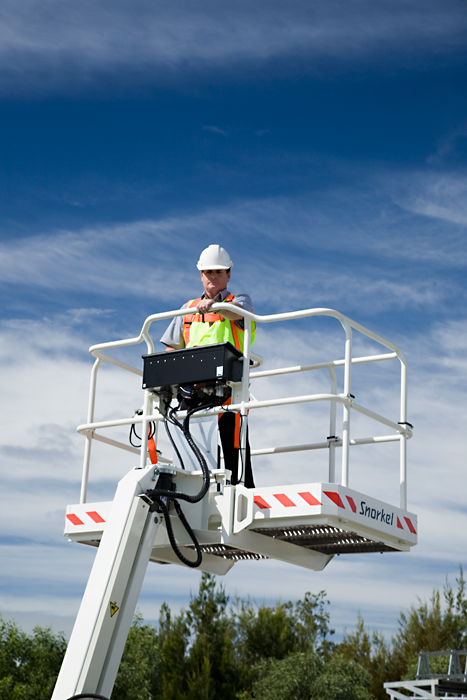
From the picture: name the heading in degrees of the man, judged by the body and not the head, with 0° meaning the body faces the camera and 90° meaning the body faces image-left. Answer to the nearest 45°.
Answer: approximately 0°

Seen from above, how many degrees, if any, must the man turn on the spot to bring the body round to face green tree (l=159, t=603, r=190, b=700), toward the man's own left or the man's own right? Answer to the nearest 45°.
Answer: approximately 180°

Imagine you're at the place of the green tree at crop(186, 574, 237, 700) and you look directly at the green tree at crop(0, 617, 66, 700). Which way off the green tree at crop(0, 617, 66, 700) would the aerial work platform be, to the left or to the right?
left

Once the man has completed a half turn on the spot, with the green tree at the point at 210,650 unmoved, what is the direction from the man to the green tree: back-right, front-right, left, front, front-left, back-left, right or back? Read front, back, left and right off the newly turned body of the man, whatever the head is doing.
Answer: front

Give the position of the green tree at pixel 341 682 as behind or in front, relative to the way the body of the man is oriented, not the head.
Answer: behind

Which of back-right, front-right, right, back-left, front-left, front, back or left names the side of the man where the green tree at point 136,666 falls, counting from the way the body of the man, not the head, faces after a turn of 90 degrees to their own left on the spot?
left

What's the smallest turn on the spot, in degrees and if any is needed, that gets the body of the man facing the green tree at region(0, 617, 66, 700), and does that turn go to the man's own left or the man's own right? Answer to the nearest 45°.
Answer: approximately 180°

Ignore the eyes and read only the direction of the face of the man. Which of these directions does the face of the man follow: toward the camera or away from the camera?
toward the camera
